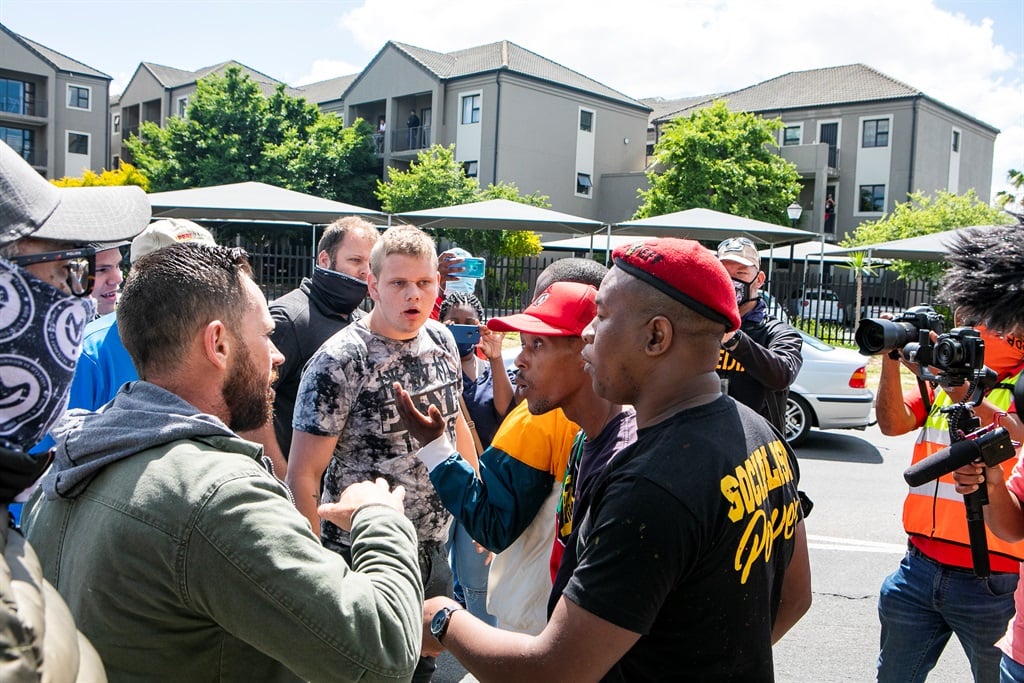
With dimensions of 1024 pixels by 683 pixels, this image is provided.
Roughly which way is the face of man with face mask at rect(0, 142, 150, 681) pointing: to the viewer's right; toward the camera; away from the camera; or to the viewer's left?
to the viewer's right

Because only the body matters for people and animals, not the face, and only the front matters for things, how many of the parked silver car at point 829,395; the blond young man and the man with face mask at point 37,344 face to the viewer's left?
1

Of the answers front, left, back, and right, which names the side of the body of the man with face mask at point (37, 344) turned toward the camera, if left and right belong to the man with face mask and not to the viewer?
right

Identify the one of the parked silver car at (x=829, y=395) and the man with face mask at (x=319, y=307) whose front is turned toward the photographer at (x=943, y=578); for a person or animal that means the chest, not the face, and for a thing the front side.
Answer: the man with face mask

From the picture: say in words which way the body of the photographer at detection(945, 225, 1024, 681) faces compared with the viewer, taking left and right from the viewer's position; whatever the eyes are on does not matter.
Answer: facing to the left of the viewer

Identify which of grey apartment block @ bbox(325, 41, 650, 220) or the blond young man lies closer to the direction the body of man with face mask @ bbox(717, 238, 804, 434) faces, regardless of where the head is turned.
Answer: the blond young man

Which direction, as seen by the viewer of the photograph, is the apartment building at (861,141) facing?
facing the viewer and to the left of the viewer

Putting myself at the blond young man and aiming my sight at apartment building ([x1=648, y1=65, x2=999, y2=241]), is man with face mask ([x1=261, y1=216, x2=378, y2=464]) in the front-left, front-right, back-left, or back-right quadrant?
front-left

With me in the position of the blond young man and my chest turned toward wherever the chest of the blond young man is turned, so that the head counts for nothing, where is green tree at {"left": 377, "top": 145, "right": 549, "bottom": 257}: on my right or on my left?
on my left

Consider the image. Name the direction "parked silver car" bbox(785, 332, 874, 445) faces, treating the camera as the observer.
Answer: facing to the left of the viewer

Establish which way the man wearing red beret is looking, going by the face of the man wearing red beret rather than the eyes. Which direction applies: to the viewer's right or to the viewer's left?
to the viewer's left

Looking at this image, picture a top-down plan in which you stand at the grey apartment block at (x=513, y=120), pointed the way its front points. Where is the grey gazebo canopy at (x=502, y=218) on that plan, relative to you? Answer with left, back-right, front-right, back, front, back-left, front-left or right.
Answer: front-left

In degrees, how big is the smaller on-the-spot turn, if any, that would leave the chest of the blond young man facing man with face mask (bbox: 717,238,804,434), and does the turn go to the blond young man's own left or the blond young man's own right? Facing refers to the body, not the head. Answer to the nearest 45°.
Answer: approximately 90° to the blond young man's own left

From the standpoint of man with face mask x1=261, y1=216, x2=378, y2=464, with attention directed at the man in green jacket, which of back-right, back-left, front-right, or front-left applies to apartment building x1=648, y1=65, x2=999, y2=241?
back-left

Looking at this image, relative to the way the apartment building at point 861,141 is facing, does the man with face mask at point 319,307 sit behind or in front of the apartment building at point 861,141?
in front

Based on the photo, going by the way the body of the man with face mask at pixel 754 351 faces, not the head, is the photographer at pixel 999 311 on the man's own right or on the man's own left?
on the man's own left
